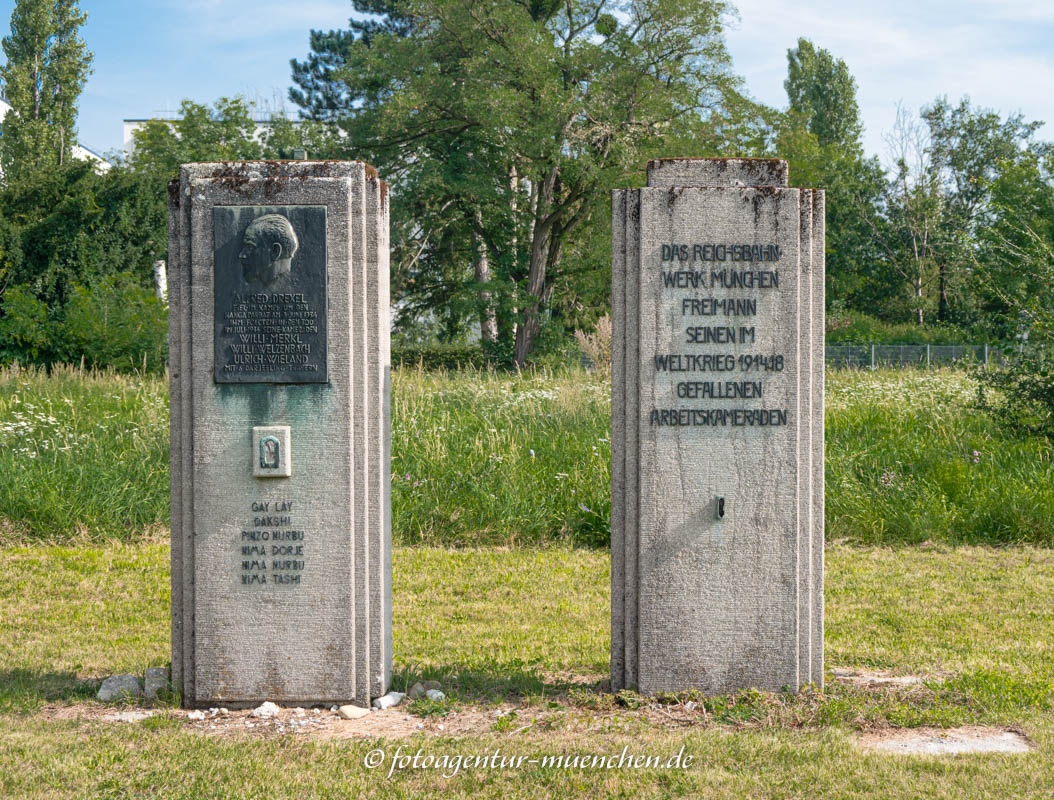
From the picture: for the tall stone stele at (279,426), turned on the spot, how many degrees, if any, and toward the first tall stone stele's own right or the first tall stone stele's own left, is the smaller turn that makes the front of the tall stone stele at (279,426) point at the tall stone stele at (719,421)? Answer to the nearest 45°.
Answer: approximately 90° to the first tall stone stele's own left

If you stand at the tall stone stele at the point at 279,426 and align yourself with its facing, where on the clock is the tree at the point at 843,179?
The tree is roughly at 7 o'clock from the tall stone stele.

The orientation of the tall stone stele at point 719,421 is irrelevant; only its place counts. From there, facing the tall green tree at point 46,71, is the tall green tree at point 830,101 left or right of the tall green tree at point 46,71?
right

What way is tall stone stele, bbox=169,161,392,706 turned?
toward the camera

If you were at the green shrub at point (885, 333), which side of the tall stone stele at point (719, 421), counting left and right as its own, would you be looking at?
back

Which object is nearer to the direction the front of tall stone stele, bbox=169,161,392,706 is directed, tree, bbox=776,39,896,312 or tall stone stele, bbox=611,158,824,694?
the tall stone stele

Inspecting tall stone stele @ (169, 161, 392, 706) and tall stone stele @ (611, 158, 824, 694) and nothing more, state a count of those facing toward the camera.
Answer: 2

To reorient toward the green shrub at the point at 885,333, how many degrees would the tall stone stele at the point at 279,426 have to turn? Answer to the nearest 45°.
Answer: approximately 135° to its left

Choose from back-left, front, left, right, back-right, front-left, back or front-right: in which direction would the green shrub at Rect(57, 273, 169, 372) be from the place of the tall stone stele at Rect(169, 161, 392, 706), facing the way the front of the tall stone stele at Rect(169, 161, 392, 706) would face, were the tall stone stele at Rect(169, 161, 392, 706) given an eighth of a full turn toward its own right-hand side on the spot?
back-right

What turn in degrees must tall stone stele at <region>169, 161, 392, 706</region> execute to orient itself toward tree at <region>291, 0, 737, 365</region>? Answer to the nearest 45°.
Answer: approximately 180°

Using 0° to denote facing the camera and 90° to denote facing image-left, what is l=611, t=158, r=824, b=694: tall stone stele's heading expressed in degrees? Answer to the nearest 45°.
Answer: approximately 0°

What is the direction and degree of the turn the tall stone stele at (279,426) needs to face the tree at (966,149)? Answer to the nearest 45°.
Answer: approximately 135° to its left
